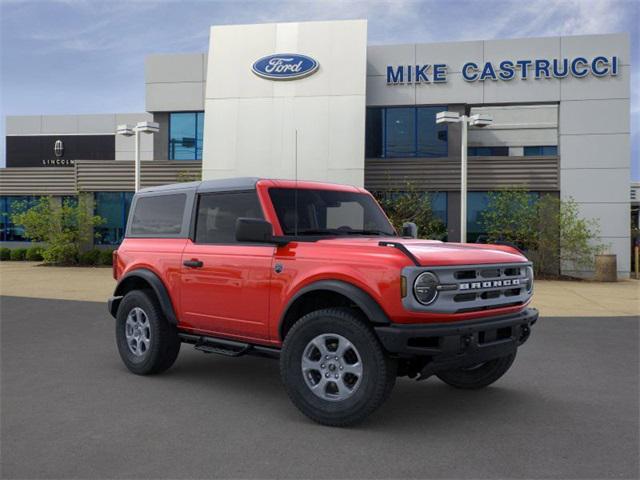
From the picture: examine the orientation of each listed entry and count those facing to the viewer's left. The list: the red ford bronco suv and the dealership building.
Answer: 0

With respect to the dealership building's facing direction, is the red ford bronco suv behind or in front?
in front

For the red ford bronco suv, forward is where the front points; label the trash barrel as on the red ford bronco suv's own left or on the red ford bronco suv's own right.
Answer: on the red ford bronco suv's own left

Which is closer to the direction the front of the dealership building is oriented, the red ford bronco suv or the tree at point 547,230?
the red ford bronco suv

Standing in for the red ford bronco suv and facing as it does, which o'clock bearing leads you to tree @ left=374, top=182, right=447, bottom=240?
The tree is roughly at 8 o'clock from the red ford bronco suv.

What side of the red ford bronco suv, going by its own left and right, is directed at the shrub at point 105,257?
back

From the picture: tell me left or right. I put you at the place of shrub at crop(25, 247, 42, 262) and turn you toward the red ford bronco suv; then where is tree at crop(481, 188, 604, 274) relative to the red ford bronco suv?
left

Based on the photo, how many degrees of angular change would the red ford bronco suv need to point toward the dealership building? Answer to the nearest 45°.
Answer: approximately 135° to its left

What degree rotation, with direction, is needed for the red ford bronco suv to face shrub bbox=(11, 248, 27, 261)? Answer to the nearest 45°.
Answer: approximately 180°

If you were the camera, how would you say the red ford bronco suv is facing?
facing the viewer and to the right of the viewer

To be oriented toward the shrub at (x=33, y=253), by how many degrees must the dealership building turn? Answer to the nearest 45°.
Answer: approximately 90° to its right

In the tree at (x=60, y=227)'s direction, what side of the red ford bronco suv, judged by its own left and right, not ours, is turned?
back
